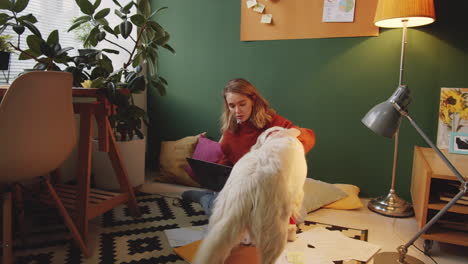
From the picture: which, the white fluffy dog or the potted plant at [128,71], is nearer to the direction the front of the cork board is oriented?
the white fluffy dog

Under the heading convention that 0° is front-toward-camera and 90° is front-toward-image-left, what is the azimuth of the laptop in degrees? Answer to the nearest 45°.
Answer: approximately 225°

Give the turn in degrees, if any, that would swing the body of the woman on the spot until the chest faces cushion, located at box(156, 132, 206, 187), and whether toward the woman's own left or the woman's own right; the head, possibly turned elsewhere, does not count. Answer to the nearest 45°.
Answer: approximately 90° to the woman's own right

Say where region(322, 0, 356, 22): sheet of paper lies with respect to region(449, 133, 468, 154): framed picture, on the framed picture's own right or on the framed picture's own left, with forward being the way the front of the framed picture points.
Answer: on the framed picture's own right

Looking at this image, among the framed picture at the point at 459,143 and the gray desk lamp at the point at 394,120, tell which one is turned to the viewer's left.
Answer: the gray desk lamp

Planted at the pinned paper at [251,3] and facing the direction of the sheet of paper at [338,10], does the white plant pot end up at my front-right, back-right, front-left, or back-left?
back-right

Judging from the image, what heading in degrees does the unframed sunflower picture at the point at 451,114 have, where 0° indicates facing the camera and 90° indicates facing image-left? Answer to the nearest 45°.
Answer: approximately 0°

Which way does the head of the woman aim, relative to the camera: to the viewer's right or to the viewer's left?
to the viewer's left

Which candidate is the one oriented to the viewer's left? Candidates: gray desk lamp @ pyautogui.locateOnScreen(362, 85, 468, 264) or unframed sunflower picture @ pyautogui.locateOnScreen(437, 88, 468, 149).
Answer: the gray desk lamp

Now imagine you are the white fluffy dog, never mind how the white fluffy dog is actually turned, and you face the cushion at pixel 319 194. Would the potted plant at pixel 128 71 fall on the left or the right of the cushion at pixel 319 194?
left
